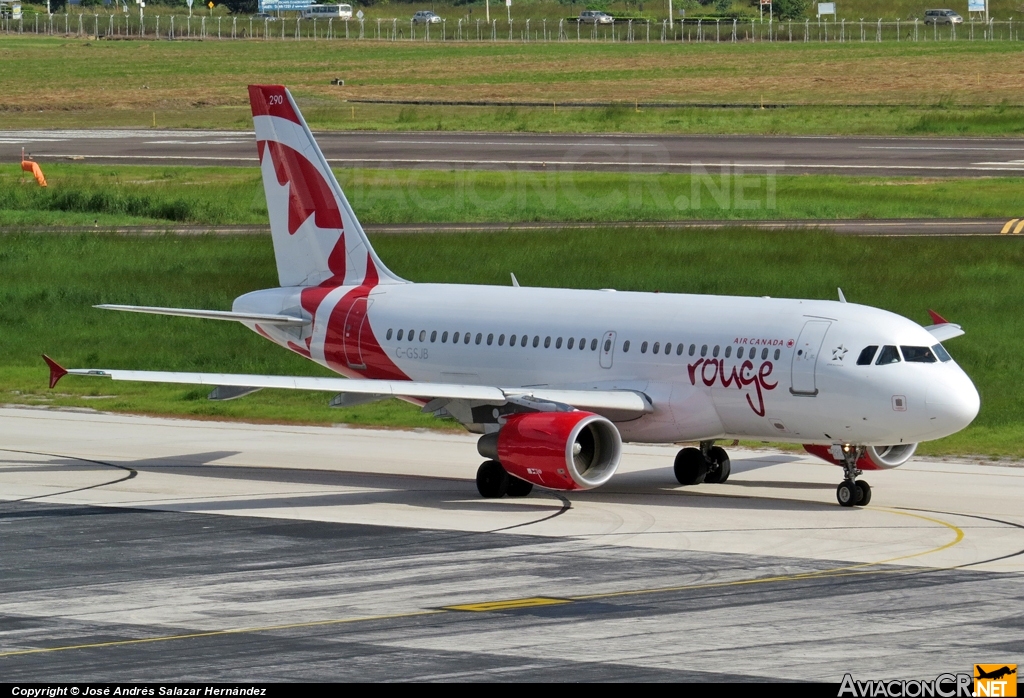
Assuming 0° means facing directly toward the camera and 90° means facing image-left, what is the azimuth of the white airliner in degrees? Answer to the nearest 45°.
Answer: approximately 315°
